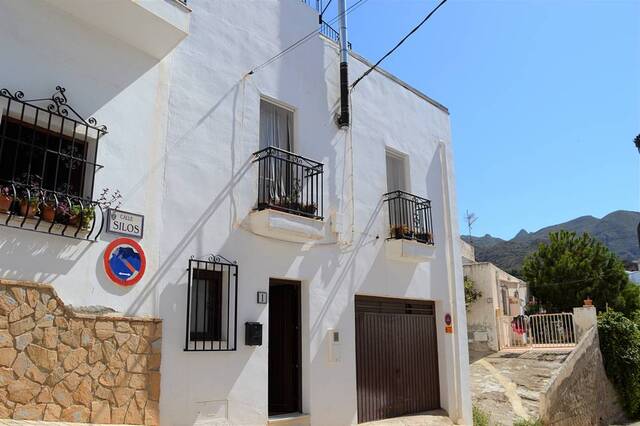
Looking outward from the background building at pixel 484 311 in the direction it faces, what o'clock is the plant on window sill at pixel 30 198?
The plant on window sill is roughly at 2 o'clock from the background building.

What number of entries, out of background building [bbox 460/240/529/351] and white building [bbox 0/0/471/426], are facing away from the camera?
0

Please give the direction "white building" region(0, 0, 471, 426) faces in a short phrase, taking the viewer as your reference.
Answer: facing the viewer and to the right of the viewer

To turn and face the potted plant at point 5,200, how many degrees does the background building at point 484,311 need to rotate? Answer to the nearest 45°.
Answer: approximately 45° to its right

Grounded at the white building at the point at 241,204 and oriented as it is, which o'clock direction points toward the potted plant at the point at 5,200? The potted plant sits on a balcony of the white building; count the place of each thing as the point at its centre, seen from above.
The potted plant is roughly at 3 o'clock from the white building.

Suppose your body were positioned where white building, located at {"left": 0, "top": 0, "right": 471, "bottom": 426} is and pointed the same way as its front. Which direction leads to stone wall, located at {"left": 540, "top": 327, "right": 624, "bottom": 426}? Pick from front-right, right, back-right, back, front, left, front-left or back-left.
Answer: left

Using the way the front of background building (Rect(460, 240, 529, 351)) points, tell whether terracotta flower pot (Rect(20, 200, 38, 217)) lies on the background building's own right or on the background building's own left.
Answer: on the background building's own right
